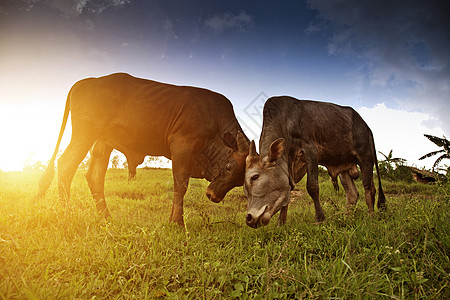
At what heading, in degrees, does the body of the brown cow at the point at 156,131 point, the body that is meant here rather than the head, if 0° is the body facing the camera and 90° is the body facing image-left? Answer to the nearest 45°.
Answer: approximately 270°

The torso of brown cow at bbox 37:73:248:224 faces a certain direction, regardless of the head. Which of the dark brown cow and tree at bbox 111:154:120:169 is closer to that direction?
the dark brown cow

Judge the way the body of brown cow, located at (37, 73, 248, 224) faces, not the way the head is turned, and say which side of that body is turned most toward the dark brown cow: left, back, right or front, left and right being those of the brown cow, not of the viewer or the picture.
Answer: front

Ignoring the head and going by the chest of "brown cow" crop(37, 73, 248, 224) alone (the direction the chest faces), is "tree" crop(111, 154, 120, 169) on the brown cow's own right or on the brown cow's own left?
on the brown cow's own left

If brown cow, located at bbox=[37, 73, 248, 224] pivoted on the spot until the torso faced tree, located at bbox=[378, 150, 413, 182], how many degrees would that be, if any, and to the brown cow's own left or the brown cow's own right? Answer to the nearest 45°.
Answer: approximately 45° to the brown cow's own left
